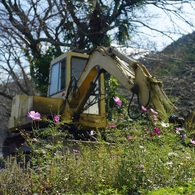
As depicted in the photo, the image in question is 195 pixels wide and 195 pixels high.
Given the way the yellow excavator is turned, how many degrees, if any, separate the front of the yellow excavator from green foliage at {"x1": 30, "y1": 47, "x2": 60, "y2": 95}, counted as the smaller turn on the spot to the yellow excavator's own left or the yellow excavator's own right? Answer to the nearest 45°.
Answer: approximately 135° to the yellow excavator's own left

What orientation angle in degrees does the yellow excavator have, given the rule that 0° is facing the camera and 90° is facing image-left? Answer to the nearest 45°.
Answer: approximately 315°
